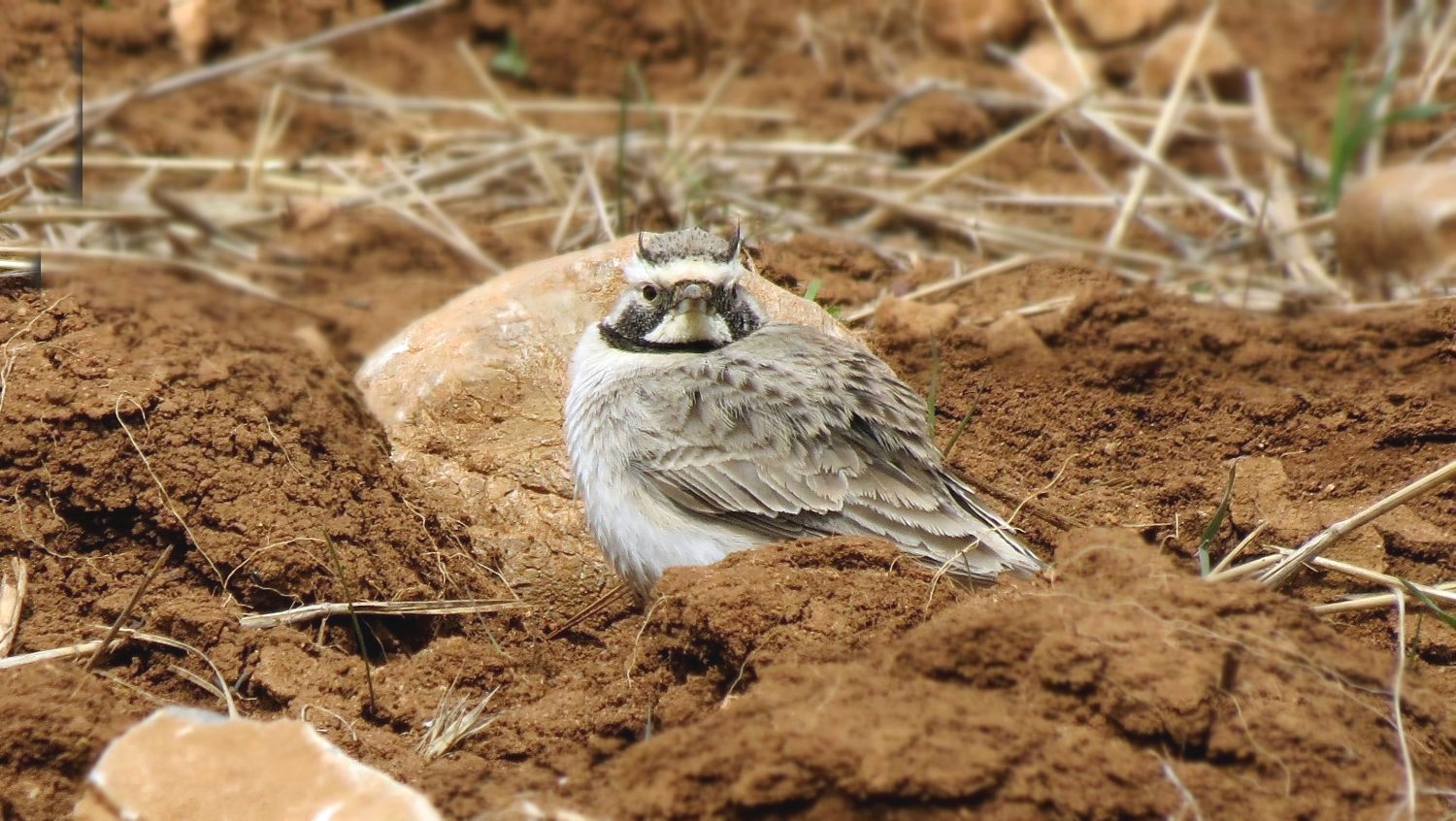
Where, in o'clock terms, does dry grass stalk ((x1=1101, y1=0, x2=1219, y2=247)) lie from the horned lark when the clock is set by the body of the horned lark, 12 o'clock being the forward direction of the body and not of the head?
The dry grass stalk is roughly at 4 o'clock from the horned lark.

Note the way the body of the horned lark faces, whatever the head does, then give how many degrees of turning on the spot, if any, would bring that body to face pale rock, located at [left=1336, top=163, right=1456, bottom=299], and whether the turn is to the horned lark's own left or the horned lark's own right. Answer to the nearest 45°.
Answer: approximately 135° to the horned lark's own right

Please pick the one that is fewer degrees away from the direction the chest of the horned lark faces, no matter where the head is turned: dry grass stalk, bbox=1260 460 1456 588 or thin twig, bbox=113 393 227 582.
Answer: the thin twig

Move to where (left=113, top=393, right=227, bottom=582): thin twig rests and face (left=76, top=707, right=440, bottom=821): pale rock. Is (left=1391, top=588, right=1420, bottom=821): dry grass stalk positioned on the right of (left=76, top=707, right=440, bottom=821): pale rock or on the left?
left

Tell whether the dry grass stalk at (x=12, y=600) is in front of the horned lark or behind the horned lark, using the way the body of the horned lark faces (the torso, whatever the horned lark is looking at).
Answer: in front

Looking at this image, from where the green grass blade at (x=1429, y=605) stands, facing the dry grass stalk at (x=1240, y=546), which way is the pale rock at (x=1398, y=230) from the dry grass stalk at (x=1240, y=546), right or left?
right

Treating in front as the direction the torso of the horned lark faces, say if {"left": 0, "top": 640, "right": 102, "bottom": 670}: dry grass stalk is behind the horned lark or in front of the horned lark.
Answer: in front

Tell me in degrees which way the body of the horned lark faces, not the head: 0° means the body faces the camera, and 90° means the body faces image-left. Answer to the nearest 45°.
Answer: approximately 90°

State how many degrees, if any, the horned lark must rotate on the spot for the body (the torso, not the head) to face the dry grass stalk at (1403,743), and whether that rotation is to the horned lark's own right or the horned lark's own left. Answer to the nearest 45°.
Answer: approximately 135° to the horned lark's own left

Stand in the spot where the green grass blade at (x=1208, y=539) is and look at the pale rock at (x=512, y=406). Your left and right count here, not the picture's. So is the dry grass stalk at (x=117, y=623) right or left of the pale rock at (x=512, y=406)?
left

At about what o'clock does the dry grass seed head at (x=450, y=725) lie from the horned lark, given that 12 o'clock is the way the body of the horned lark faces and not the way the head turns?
The dry grass seed head is roughly at 10 o'clock from the horned lark.
